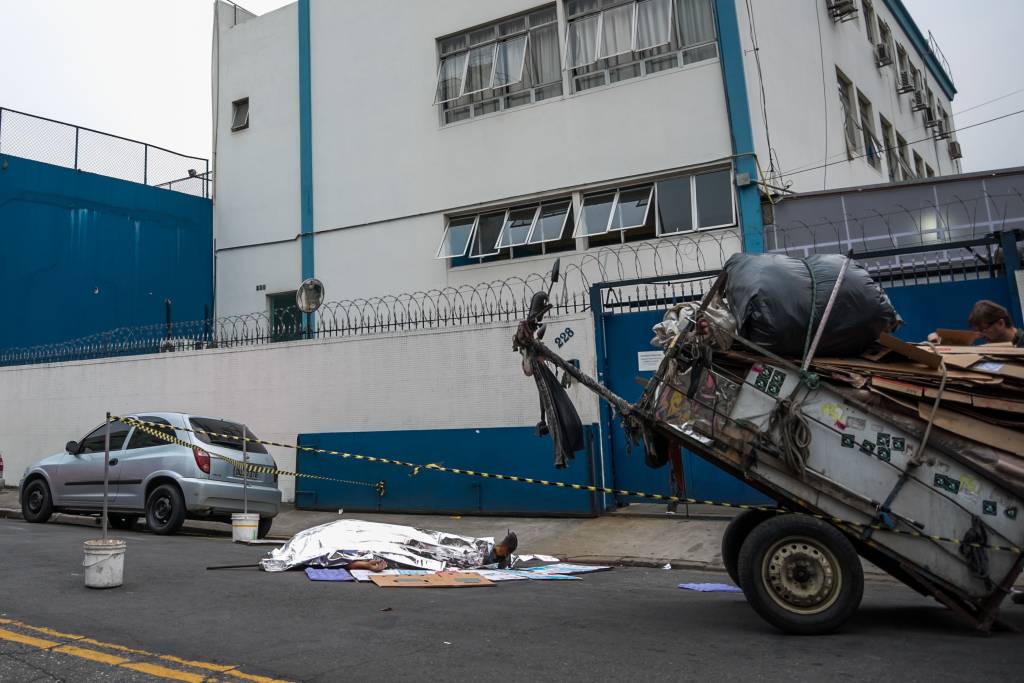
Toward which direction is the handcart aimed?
to the viewer's left

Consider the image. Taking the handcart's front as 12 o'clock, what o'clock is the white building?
The white building is roughly at 2 o'clock from the handcart.

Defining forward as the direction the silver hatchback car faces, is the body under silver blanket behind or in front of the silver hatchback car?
behind

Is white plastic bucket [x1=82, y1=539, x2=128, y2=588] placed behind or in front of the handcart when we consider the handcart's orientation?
in front

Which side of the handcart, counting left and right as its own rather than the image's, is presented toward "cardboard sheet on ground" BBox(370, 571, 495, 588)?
front

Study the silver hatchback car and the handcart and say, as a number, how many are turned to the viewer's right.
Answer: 0

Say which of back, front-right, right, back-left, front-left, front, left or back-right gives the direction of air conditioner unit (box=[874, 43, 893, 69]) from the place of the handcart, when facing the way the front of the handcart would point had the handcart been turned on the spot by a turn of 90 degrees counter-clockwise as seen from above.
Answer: back

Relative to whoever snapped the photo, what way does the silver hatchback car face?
facing away from the viewer and to the left of the viewer

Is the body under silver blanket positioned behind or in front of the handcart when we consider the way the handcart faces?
in front

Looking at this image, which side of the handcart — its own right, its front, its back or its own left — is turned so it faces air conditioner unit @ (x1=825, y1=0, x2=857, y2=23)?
right

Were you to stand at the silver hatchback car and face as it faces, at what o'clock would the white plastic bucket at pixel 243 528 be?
The white plastic bucket is roughly at 6 o'clock from the silver hatchback car.

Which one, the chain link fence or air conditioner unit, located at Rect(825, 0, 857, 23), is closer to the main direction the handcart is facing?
the chain link fence

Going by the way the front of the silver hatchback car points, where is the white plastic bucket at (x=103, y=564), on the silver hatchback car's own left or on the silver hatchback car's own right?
on the silver hatchback car's own left
